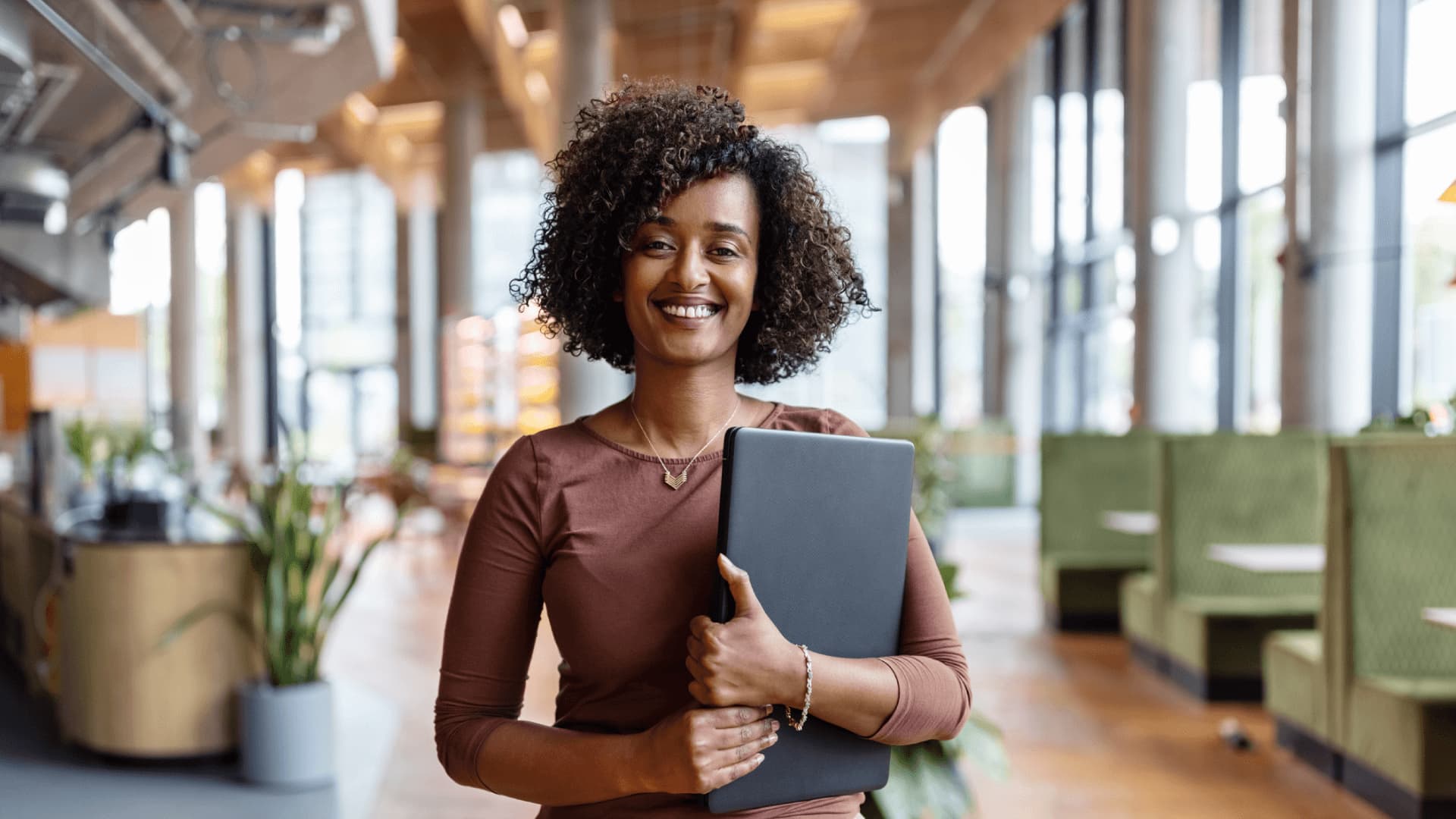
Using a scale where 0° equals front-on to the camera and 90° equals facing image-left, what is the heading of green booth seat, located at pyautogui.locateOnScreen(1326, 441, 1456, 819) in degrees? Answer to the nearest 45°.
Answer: approximately 315°

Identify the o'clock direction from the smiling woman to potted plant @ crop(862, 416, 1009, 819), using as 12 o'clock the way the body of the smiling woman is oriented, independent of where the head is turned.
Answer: The potted plant is roughly at 7 o'clock from the smiling woman.

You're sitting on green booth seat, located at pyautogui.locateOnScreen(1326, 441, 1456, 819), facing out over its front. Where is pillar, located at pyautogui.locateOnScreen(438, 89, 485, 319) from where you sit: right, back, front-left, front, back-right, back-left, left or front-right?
back

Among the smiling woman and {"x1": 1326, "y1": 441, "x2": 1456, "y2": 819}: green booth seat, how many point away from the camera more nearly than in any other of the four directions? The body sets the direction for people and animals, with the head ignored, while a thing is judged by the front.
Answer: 0

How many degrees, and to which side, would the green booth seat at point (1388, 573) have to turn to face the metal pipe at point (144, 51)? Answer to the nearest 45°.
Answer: approximately 135° to its right

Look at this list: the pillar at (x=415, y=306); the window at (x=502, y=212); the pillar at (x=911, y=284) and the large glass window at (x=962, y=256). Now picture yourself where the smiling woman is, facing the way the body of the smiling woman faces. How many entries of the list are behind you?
4

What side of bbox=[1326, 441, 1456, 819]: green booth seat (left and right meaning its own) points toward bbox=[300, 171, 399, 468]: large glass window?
back

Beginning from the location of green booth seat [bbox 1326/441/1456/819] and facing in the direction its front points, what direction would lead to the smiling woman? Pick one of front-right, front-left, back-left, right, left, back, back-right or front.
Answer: front-right

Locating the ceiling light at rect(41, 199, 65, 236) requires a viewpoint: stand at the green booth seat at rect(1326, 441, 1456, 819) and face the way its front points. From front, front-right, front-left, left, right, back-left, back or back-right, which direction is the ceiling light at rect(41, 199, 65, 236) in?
back-right

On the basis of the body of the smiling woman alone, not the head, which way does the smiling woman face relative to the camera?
toward the camera

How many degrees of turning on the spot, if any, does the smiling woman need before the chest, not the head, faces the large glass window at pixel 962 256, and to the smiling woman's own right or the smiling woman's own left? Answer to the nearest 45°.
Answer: approximately 180°

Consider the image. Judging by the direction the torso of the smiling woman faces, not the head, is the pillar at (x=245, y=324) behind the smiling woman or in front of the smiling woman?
behind

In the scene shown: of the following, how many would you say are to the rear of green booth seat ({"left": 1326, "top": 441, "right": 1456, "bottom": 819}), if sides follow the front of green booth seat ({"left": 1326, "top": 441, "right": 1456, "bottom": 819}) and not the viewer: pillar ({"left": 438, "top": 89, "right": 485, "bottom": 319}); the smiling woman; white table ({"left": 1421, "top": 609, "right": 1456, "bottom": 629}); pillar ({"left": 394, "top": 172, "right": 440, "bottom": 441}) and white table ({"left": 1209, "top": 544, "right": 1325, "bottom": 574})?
3

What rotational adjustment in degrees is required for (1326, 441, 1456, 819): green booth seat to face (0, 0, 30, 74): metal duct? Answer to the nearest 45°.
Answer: approximately 135° to its right

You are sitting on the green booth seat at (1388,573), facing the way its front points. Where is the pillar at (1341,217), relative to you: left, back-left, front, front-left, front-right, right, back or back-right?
back-left

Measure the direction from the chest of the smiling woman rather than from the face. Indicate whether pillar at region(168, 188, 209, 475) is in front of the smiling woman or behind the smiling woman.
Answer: behind

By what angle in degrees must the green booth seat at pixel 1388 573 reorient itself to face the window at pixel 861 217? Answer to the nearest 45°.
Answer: approximately 180°
